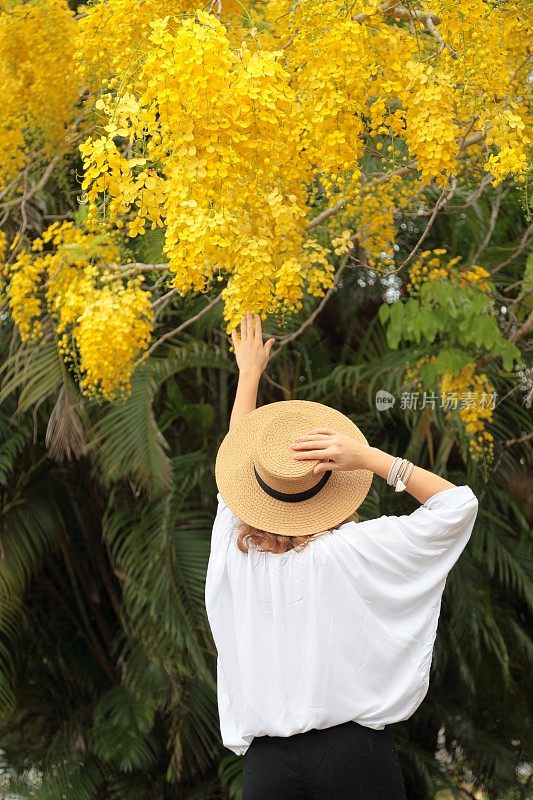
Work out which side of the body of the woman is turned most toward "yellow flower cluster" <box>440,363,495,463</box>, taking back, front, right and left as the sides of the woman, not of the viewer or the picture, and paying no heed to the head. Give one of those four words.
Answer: front

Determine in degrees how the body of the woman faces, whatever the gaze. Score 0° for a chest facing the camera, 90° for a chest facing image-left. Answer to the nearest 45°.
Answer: approximately 180°

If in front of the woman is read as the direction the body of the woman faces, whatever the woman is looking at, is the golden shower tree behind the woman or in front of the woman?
in front

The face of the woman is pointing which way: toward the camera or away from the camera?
away from the camera
